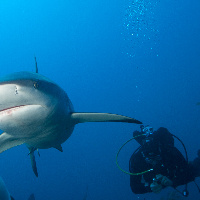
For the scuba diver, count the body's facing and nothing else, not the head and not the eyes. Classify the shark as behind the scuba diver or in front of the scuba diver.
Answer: in front

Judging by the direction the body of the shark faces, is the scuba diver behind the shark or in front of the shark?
behind

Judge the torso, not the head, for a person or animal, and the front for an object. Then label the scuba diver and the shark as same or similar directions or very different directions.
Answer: same or similar directions

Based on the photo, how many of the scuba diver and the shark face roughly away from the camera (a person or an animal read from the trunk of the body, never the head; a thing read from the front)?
0

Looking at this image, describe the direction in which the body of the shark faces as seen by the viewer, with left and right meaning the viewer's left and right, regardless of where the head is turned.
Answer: facing the viewer and to the left of the viewer
